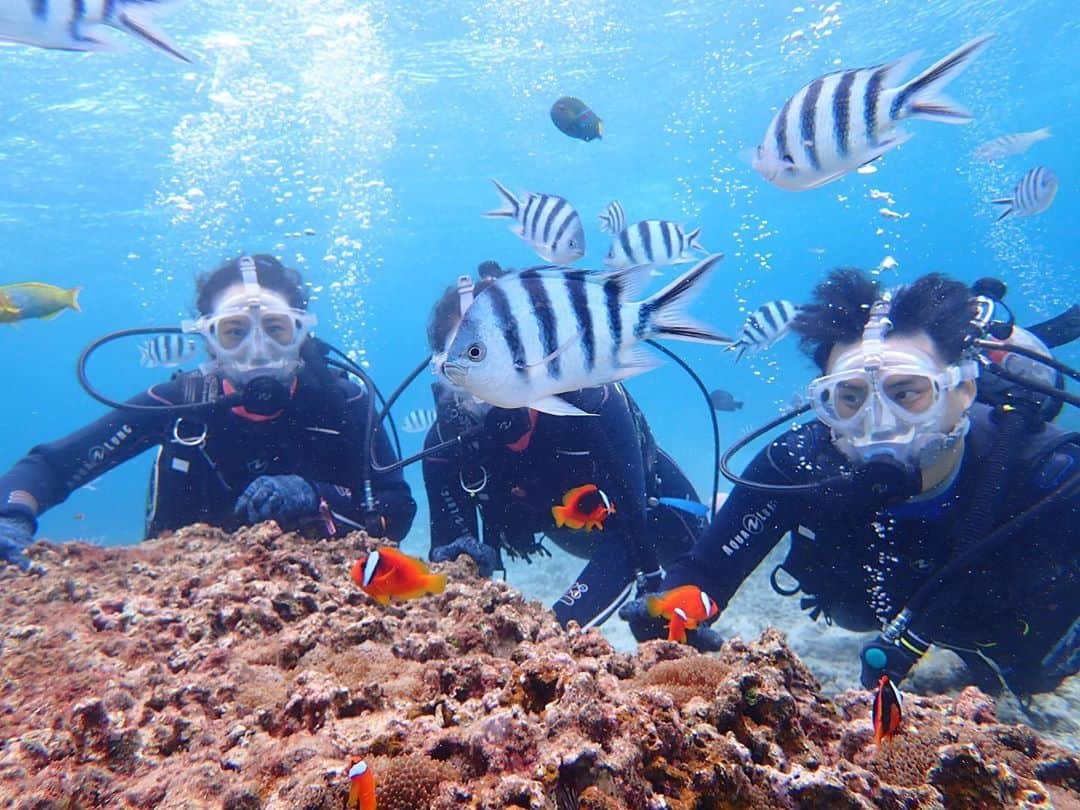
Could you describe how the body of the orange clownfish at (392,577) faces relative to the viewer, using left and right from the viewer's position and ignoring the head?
facing to the left of the viewer

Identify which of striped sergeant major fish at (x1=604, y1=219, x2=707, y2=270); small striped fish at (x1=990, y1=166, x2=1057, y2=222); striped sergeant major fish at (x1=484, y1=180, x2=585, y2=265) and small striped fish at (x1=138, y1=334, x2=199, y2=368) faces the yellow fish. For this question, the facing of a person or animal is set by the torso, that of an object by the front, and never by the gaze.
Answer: striped sergeant major fish at (x1=604, y1=219, x2=707, y2=270)

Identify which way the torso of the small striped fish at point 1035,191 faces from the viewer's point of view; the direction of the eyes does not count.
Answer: to the viewer's right

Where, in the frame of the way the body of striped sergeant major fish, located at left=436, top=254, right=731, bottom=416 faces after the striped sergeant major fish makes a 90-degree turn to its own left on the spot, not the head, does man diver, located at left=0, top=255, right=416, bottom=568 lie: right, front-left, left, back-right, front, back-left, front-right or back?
back-right

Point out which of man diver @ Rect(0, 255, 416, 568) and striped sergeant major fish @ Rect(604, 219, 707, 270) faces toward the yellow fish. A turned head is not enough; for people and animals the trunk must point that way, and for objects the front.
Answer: the striped sergeant major fish

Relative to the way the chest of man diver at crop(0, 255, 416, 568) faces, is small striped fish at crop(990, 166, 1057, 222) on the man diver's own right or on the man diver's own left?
on the man diver's own left

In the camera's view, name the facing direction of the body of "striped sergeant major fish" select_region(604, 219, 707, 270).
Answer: to the viewer's left

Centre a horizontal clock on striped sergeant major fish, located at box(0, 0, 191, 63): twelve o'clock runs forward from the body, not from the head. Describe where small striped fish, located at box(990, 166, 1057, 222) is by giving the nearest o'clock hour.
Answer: The small striped fish is roughly at 6 o'clock from the striped sergeant major fish.

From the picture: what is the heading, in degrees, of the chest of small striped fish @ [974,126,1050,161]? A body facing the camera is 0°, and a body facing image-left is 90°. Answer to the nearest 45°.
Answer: approximately 90°
